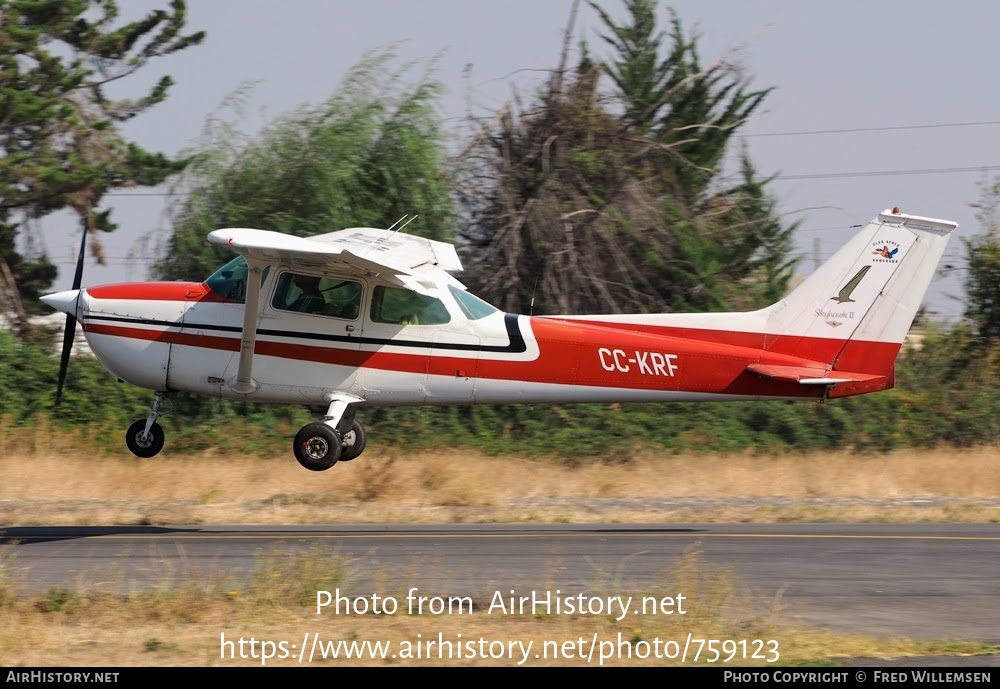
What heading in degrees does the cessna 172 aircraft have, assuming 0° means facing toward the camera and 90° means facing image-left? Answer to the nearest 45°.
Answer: approximately 90°
